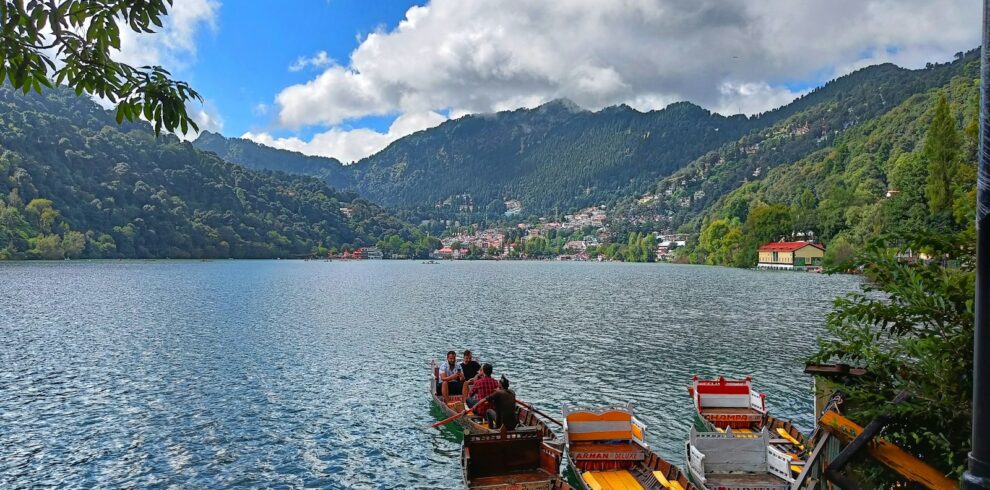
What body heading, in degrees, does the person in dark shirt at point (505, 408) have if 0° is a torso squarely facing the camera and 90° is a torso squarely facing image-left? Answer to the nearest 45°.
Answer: approximately 135°

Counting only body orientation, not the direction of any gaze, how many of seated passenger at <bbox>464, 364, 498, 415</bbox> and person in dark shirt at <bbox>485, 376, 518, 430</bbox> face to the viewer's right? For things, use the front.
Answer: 0

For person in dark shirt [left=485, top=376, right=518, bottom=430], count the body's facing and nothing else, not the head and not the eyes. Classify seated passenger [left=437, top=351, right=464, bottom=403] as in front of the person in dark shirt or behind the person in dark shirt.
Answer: in front

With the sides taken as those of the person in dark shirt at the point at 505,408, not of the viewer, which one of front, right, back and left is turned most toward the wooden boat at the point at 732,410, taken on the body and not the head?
right

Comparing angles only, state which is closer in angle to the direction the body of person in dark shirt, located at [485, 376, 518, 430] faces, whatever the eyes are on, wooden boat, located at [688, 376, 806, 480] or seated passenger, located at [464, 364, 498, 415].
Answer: the seated passenger

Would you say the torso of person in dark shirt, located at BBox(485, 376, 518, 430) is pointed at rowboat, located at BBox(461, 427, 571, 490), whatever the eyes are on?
no

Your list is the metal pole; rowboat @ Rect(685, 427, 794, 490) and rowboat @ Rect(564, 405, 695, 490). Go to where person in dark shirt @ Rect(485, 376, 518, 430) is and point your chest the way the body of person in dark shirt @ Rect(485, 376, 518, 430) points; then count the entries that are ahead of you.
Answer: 0
